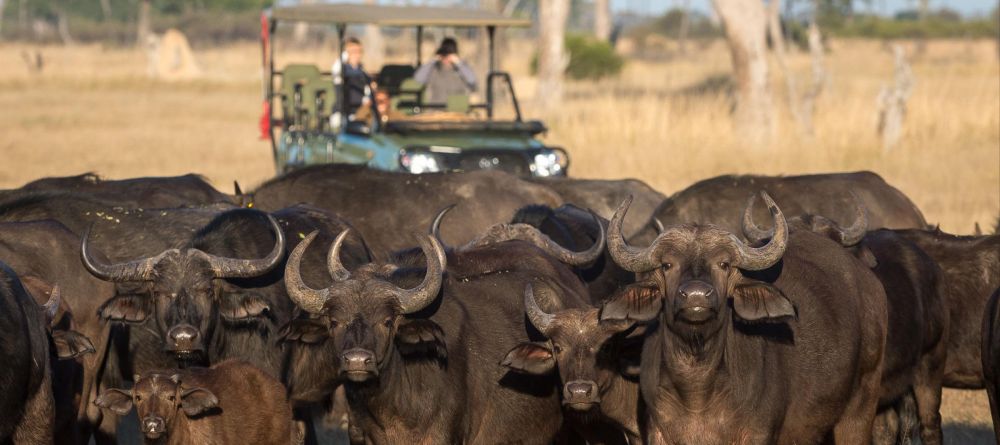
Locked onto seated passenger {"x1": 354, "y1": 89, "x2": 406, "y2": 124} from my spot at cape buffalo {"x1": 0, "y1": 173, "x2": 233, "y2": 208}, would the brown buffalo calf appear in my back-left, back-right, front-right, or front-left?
back-right

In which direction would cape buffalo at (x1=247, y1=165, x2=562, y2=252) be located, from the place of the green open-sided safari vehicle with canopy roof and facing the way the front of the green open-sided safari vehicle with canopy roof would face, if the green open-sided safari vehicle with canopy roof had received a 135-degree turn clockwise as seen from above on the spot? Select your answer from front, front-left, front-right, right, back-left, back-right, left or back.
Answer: left

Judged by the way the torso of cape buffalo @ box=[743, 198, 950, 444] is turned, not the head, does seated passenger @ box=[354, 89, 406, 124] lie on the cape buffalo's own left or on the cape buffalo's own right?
on the cape buffalo's own right

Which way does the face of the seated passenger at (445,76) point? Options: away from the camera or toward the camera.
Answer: toward the camera

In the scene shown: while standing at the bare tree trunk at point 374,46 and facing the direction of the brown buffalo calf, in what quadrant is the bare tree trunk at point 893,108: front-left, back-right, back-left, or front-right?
front-left

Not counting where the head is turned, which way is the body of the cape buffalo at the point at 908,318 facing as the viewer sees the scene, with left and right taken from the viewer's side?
facing the viewer and to the left of the viewer

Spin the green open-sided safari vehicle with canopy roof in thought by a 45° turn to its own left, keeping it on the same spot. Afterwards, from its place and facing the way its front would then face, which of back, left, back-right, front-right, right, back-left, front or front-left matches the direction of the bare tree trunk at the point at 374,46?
left

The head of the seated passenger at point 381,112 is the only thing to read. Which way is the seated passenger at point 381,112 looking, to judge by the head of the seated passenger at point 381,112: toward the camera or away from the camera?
toward the camera

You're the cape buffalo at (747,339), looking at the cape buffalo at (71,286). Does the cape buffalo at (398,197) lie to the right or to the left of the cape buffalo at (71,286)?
right

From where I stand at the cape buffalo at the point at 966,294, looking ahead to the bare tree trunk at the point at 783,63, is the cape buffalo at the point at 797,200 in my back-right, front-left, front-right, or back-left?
front-left

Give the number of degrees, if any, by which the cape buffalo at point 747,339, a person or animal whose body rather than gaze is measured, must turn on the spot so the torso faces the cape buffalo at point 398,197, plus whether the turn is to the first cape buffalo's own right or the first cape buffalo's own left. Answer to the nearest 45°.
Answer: approximately 90° to the first cape buffalo's own right

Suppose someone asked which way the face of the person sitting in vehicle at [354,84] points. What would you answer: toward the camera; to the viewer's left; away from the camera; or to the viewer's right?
toward the camera

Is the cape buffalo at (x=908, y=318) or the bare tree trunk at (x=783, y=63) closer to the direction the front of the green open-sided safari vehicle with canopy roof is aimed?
the cape buffalo

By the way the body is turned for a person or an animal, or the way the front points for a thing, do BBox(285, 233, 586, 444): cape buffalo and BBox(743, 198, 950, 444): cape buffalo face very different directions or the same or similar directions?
same or similar directions
